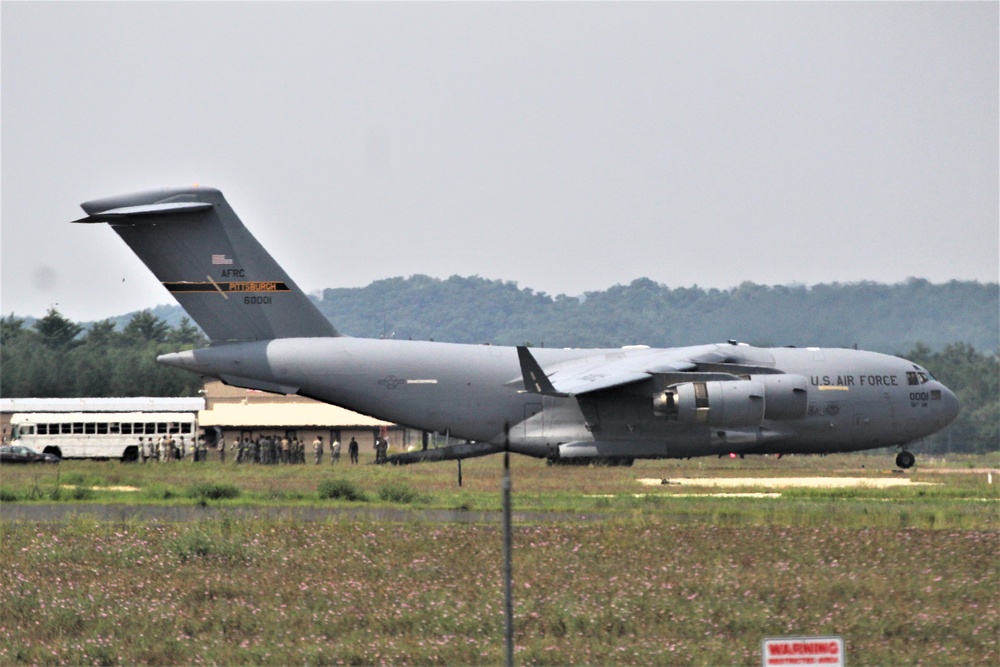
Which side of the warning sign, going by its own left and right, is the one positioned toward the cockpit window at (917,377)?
back

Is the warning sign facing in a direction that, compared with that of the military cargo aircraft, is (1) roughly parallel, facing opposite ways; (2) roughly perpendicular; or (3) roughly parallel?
roughly perpendicular

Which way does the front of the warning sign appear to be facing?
toward the camera

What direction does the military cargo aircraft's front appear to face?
to the viewer's right

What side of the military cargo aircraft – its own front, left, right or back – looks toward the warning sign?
right

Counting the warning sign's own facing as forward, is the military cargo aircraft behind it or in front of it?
behind

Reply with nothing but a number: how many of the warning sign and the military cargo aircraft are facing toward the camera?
1
